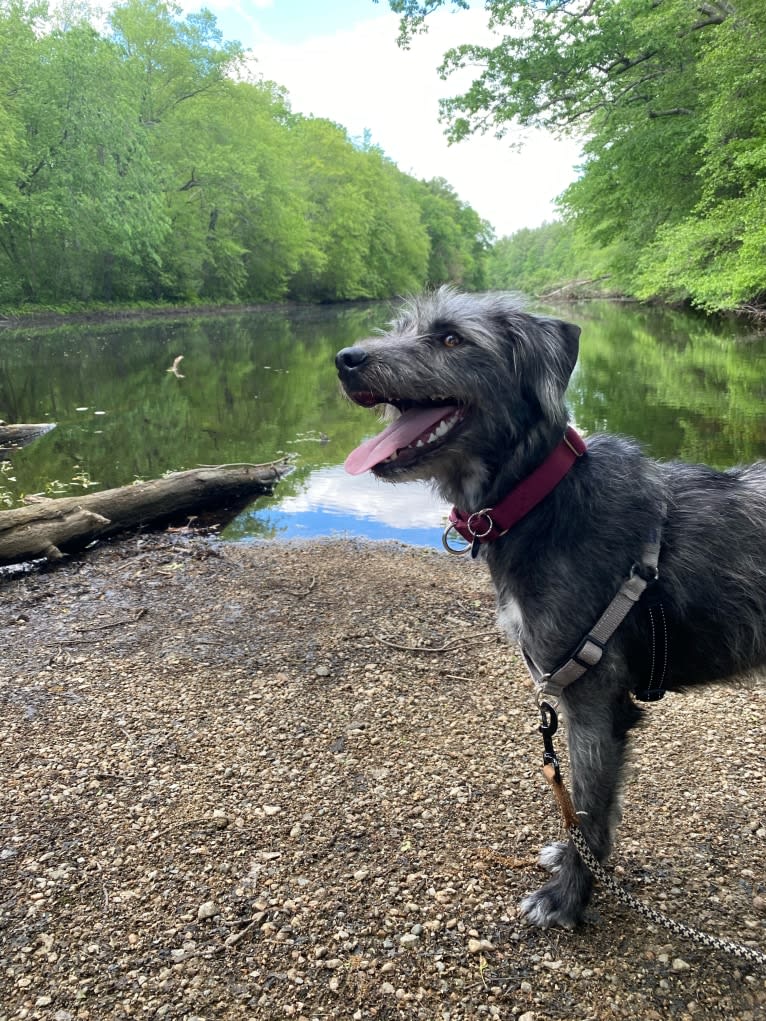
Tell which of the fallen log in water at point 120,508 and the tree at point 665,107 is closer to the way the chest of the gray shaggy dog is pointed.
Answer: the fallen log in water

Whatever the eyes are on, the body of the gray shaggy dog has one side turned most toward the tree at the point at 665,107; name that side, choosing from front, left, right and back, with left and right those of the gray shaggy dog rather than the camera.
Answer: right

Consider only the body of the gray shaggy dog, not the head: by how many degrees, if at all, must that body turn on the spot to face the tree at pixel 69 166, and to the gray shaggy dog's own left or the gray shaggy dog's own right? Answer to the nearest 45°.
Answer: approximately 45° to the gray shaggy dog's own right

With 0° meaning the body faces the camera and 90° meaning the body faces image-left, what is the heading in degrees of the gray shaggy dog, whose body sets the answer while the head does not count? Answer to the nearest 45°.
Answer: approximately 90°

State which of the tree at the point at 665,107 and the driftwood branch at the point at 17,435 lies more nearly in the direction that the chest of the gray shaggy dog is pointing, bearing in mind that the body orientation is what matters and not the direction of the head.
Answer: the driftwood branch

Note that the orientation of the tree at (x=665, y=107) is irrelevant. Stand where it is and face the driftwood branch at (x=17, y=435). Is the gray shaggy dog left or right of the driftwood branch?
left

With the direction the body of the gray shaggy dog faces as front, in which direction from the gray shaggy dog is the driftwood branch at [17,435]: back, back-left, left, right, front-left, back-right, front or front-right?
front-right
